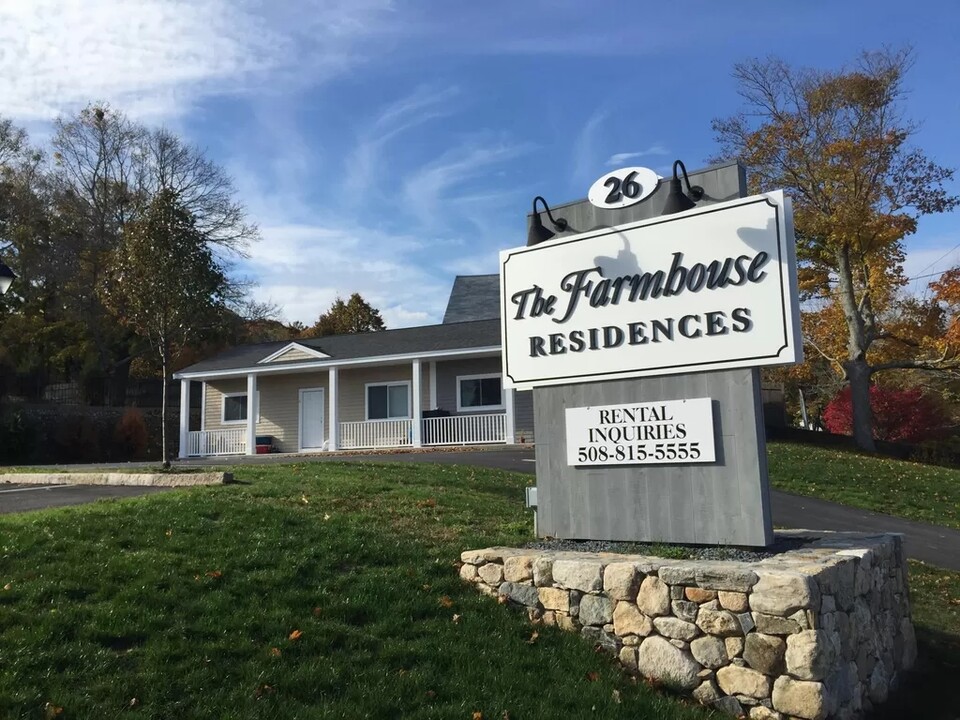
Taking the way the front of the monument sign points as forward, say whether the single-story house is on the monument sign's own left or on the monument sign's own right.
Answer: on the monument sign's own right

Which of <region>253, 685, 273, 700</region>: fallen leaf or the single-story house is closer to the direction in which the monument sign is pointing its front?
the fallen leaf

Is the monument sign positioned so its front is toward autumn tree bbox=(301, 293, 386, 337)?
no

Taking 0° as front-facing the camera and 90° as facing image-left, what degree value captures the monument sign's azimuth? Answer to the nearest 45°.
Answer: approximately 45°

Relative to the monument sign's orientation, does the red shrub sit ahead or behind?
behind

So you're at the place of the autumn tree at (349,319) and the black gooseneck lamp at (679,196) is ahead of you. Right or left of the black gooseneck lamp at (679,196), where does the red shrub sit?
left

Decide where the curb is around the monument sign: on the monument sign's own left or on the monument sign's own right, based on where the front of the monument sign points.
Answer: on the monument sign's own right

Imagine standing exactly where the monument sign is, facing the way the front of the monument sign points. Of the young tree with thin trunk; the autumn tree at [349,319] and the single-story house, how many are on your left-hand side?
0

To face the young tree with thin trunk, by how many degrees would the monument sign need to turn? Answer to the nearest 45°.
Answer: approximately 90° to its right

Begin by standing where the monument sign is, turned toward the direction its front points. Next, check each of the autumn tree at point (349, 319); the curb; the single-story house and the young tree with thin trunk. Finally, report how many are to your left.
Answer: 0

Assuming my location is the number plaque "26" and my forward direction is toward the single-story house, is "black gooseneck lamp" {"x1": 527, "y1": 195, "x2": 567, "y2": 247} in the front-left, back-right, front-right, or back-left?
front-left

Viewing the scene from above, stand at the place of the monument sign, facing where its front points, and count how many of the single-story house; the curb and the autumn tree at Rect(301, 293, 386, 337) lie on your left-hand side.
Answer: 0

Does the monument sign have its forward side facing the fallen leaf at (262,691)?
yes

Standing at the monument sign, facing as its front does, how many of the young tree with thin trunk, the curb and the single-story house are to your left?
0
